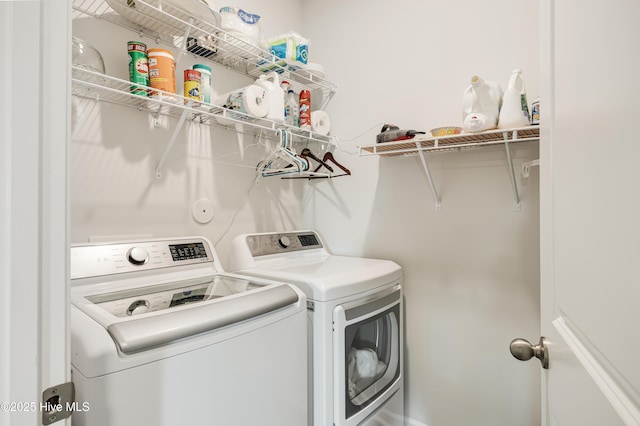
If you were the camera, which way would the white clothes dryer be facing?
facing the viewer and to the right of the viewer

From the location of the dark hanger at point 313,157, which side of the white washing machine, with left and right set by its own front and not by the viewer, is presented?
left

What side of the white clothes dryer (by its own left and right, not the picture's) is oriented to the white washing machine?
right

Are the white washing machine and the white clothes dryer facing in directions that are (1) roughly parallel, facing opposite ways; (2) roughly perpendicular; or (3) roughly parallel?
roughly parallel

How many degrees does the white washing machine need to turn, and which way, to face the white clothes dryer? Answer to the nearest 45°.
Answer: approximately 90° to its left

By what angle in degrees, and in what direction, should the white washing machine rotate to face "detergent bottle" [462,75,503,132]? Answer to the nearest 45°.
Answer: approximately 45° to its left

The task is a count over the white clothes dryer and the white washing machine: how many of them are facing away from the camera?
0

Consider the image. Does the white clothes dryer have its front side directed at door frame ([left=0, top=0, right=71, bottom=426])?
no

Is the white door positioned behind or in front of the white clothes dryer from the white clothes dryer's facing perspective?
in front
